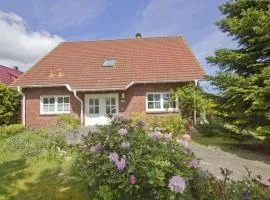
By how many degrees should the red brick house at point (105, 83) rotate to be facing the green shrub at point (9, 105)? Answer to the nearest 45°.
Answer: approximately 90° to its right

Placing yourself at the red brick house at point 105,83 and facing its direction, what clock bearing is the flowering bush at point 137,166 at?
The flowering bush is roughly at 12 o'clock from the red brick house.

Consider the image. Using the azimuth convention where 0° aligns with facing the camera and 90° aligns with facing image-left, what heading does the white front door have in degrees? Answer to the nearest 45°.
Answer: approximately 0°

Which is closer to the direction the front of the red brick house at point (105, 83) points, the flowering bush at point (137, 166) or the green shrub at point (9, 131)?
the flowering bush

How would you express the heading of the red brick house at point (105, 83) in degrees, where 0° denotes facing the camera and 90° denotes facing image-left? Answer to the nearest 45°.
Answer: approximately 0°
